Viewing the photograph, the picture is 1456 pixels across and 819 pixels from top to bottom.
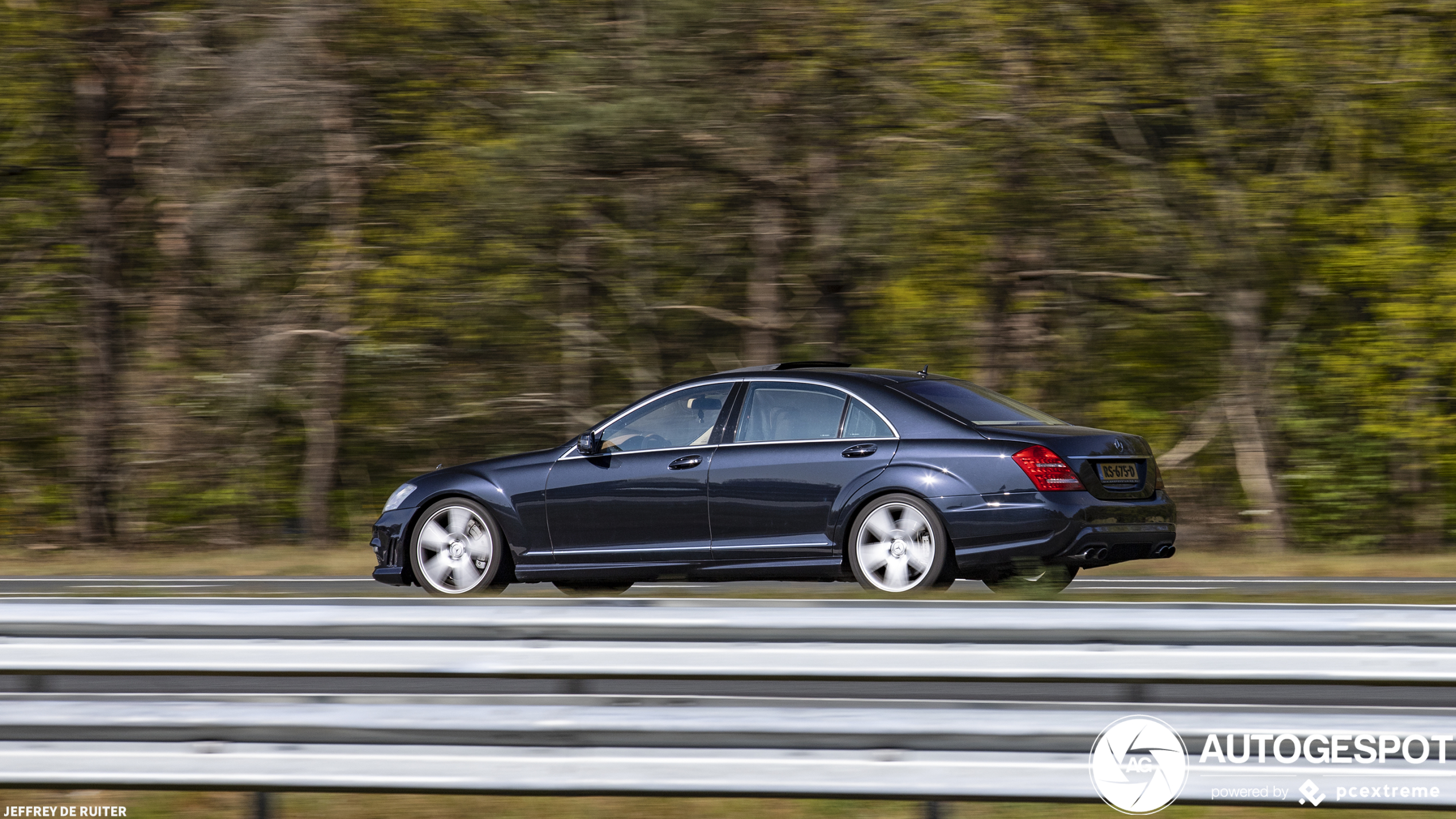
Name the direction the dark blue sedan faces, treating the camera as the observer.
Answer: facing away from the viewer and to the left of the viewer

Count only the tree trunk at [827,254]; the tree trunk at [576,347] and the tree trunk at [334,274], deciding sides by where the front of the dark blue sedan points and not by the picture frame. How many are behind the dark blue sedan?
0

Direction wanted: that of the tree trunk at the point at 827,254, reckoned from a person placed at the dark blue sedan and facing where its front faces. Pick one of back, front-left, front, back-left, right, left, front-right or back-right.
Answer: front-right

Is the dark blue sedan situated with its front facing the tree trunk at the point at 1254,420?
no

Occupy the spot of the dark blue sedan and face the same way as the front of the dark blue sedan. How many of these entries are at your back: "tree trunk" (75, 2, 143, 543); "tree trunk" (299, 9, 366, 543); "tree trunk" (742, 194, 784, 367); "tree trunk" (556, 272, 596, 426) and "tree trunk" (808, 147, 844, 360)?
0

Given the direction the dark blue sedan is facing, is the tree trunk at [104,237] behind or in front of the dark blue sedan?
in front

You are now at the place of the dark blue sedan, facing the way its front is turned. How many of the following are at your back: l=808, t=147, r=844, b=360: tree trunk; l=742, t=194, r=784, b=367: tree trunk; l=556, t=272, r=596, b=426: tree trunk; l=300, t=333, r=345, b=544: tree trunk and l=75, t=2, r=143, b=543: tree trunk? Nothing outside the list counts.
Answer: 0

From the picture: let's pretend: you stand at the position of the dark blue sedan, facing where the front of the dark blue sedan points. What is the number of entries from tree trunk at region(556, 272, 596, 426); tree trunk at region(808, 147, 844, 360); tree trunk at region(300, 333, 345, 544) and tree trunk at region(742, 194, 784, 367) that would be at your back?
0

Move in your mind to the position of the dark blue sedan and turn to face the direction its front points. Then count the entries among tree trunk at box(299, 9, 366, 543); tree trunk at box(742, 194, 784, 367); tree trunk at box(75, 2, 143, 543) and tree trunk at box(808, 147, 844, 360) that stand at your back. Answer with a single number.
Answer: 0

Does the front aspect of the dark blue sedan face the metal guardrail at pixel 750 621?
no

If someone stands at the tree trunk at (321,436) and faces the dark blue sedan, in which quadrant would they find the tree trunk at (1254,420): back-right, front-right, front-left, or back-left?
front-left

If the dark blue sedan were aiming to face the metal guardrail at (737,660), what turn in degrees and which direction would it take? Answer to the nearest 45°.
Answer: approximately 135° to its left
